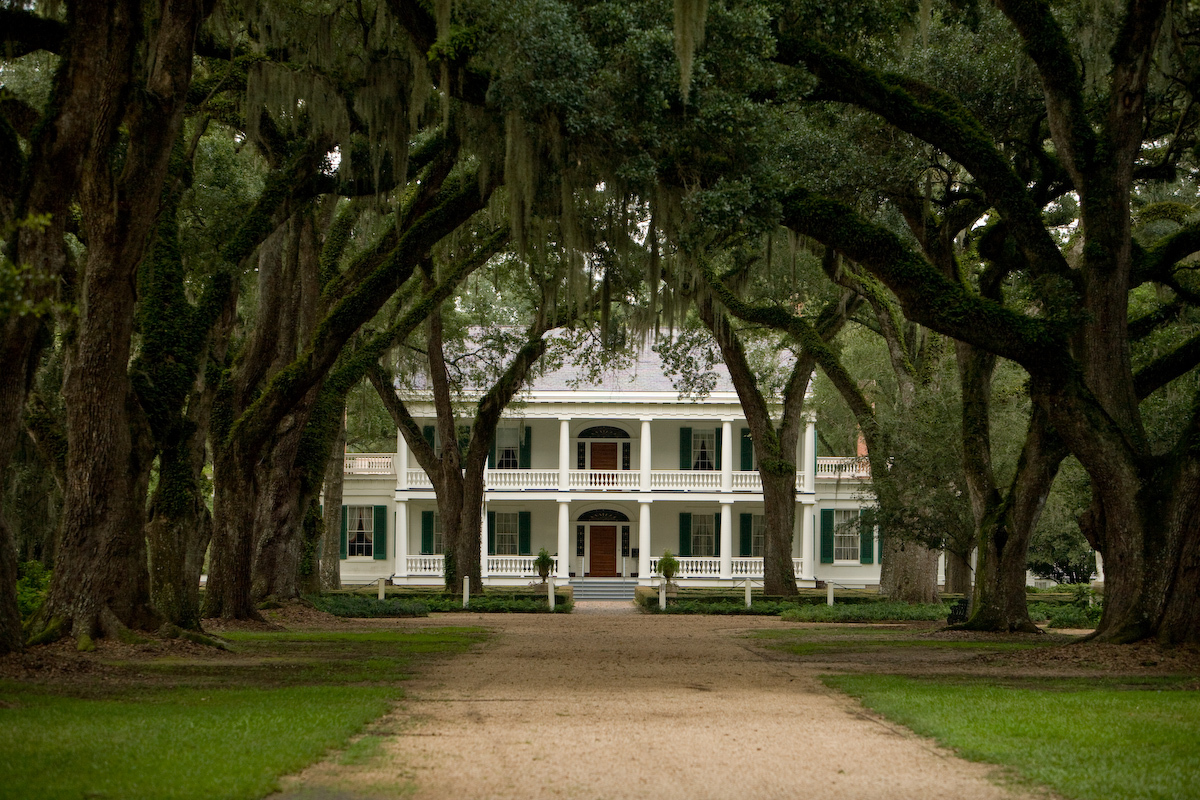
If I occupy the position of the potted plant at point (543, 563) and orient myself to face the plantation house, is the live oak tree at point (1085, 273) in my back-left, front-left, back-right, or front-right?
back-right

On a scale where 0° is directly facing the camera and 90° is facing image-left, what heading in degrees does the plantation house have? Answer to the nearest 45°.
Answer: approximately 0°

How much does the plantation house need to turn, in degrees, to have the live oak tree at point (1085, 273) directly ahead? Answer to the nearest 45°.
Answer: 0° — it already faces it

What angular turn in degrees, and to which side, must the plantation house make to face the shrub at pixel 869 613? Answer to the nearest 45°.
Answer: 0° — it already faces it
